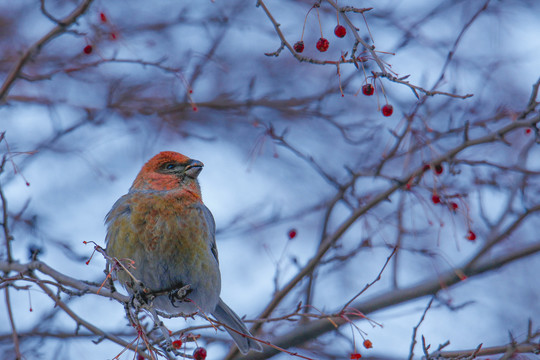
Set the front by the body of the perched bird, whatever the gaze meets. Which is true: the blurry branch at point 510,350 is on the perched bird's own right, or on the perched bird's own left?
on the perched bird's own left

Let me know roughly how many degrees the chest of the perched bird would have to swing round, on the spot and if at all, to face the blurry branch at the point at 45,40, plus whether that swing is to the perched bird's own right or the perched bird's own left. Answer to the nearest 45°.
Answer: approximately 135° to the perched bird's own right

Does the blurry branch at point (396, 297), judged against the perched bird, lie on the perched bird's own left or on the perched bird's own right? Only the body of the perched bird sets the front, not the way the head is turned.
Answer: on the perched bird's own left

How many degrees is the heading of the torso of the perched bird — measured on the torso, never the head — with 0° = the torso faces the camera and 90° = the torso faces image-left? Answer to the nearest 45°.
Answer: approximately 0°

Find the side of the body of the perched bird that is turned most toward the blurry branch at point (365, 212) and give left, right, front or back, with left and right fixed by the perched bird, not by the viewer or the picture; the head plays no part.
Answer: left
